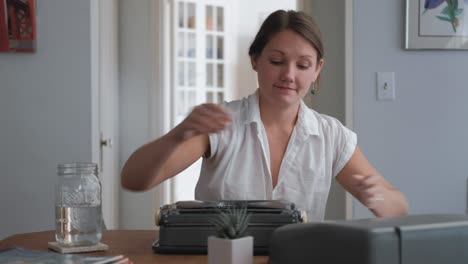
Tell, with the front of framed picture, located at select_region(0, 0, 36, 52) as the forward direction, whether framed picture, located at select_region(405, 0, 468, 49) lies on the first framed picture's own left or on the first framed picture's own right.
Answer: on the first framed picture's own left

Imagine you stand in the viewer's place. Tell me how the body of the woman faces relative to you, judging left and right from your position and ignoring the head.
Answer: facing the viewer

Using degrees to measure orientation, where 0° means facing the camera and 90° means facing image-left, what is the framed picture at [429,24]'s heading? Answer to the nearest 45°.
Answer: approximately 0°

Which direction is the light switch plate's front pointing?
toward the camera

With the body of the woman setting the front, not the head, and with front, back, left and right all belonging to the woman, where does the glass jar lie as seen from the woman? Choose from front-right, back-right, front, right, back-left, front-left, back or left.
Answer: front-right

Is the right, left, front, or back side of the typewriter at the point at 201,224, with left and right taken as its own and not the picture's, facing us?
back

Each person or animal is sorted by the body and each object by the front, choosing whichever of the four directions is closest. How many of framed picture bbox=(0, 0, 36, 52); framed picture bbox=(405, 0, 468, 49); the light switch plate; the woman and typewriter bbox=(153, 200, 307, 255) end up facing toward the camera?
4

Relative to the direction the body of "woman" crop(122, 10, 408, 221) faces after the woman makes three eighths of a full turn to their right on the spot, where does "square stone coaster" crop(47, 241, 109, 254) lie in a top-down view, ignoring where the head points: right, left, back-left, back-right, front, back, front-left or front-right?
left

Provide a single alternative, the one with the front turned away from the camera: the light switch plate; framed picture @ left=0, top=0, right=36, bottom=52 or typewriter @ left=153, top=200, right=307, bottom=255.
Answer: the typewriter
